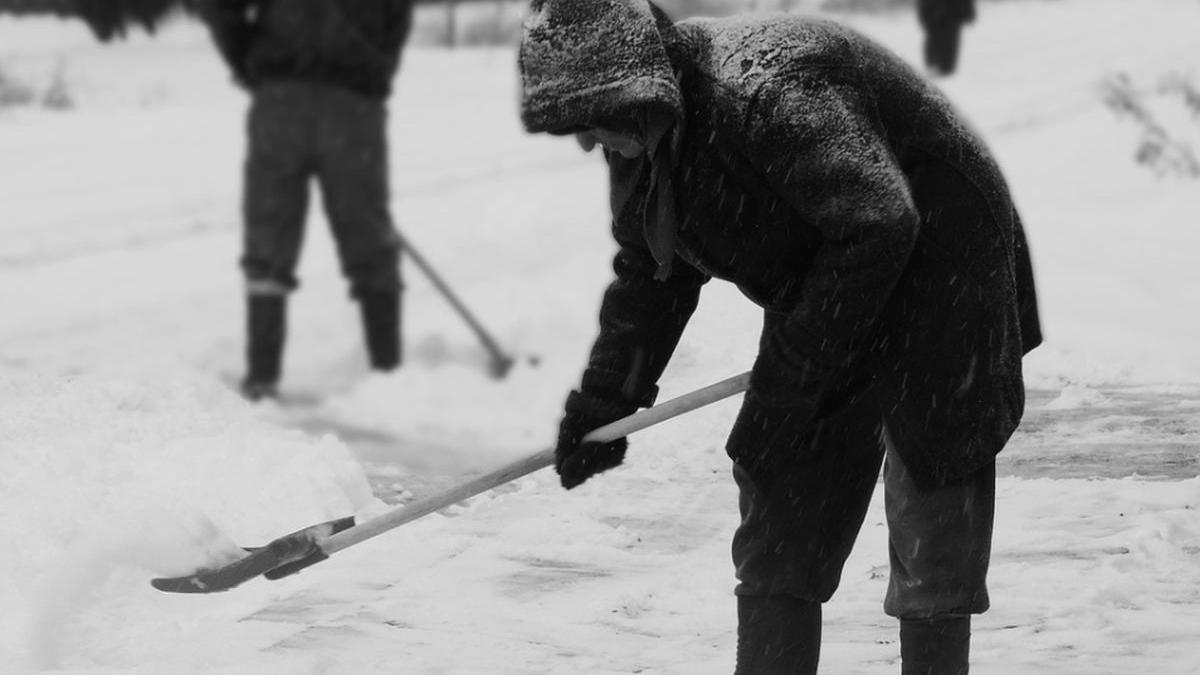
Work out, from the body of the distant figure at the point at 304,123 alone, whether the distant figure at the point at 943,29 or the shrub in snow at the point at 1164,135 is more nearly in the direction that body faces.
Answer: the distant figure

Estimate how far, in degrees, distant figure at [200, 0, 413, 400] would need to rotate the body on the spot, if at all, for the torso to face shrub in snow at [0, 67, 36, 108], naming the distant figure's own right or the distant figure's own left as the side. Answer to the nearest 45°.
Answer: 0° — they already face it

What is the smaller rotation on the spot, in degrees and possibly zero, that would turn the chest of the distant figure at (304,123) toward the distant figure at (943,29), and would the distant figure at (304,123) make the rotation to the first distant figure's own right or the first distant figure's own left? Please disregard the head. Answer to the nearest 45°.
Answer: approximately 45° to the first distant figure's own right

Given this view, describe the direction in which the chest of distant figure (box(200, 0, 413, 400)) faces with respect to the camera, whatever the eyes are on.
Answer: away from the camera
